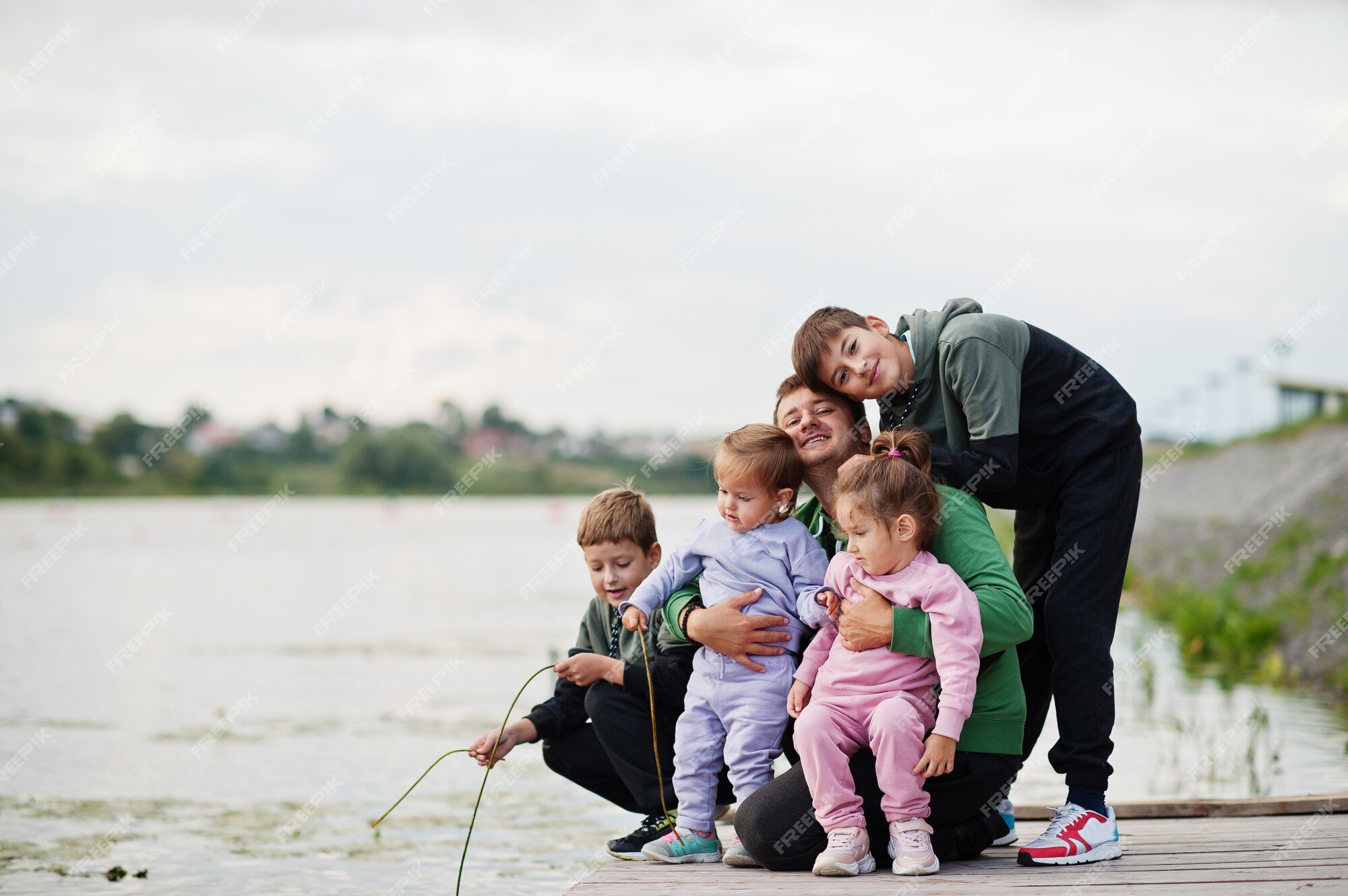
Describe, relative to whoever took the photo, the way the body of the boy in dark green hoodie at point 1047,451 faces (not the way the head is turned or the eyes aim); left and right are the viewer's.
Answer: facing to the left of the viewer

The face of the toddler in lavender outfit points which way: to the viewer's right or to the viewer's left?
to the viewer's left

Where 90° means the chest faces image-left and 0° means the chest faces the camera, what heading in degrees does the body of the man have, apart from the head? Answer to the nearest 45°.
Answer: approximately 45°

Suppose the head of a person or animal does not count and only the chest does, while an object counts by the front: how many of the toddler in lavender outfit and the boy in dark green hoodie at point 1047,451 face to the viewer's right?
0

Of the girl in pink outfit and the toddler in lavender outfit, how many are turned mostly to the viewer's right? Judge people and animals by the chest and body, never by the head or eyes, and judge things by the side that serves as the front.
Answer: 0

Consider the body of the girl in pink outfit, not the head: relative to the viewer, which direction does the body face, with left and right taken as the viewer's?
facing the viewer and to the left of the viewer

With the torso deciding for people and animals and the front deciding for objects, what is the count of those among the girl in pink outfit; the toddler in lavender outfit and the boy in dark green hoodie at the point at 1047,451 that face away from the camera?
0
